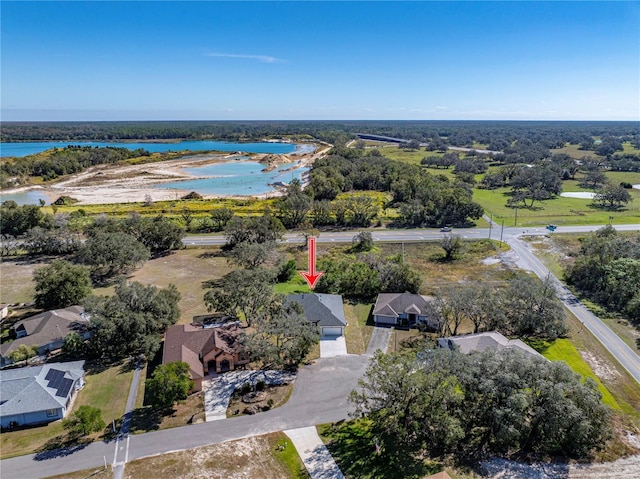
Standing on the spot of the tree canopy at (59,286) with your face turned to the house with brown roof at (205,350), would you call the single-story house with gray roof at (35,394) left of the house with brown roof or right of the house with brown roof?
right

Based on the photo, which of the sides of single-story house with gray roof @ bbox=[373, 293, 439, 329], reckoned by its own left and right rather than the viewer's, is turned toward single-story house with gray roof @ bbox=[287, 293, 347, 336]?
right

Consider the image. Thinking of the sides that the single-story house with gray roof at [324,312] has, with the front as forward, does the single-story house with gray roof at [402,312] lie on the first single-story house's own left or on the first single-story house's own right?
on the first single-story house's own left

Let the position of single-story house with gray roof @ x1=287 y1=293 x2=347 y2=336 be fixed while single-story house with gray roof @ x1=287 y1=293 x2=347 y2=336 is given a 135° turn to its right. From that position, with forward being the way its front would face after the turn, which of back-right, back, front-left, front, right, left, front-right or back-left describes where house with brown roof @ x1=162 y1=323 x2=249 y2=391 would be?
left

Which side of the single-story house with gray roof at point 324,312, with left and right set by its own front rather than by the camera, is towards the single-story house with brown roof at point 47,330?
right

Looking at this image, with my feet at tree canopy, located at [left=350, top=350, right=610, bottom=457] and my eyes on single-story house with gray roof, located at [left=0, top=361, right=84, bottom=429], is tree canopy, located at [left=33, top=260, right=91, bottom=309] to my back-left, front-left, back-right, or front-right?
front-right

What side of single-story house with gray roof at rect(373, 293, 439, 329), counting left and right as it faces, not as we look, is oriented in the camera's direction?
front

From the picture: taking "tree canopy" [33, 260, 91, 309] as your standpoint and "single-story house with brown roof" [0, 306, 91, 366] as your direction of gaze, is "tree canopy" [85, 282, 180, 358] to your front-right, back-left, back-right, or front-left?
front-left

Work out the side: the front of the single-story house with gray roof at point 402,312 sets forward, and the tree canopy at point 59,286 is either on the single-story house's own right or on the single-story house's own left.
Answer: on the single-story house's own right

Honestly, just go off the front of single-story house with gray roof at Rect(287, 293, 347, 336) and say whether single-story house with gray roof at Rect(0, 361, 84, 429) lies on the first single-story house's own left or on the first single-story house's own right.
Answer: on the first single-story house's own right

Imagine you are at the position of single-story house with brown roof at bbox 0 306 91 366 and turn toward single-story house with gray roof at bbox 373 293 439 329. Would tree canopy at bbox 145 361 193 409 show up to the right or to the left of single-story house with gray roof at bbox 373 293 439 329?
right

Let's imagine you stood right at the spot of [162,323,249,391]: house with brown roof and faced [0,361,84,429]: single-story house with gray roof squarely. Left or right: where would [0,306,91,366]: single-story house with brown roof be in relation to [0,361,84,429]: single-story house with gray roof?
right

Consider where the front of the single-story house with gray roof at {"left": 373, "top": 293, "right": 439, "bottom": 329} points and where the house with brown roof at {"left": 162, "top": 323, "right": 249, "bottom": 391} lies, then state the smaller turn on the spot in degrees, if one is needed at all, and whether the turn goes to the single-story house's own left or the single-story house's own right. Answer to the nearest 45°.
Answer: approximately 45° to the single-story house's own right

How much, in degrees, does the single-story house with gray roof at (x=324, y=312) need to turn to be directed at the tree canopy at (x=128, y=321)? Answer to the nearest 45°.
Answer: approximately 90° to its right

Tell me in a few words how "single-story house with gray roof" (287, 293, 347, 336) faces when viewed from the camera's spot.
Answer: facing the viewer
